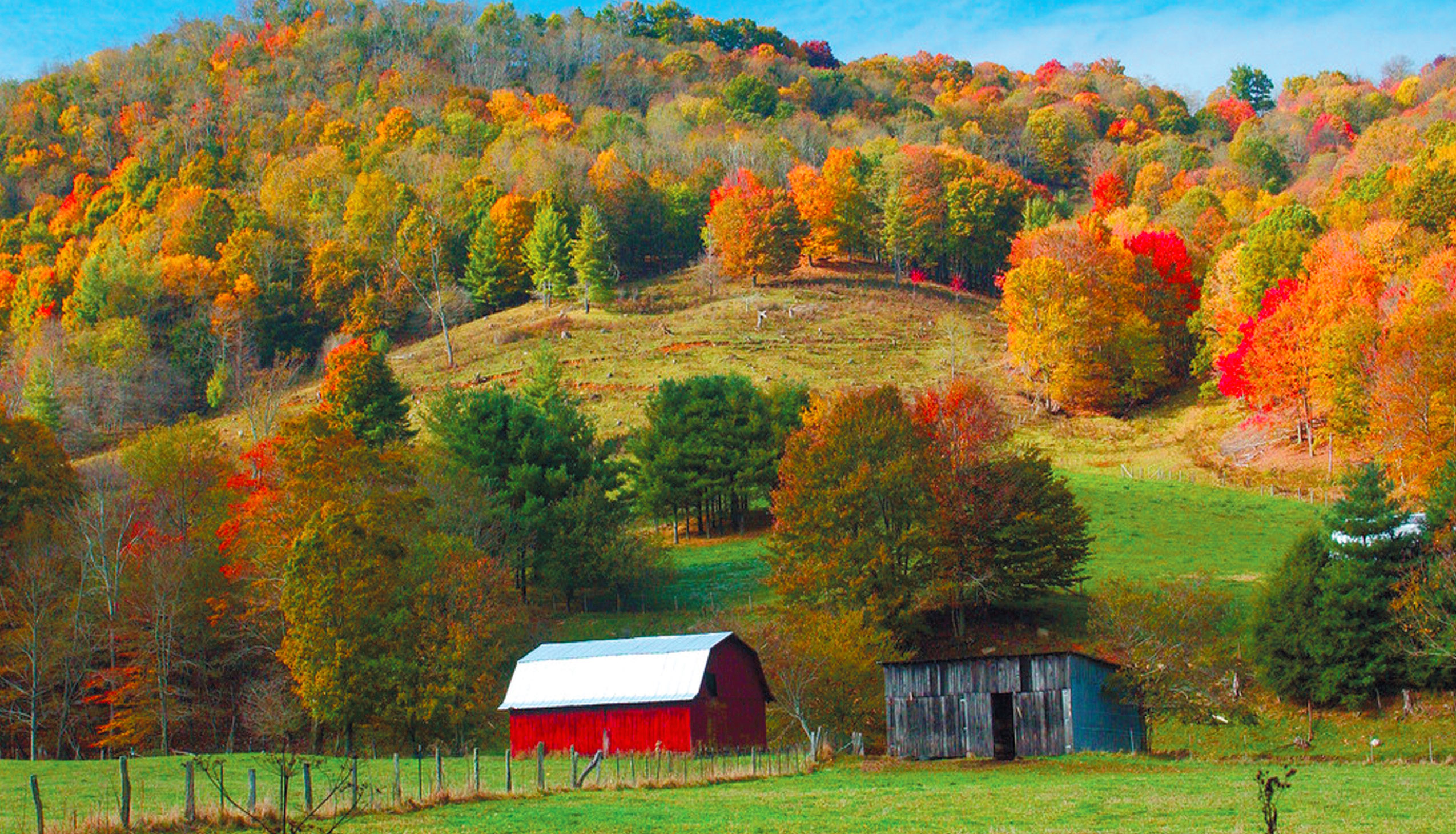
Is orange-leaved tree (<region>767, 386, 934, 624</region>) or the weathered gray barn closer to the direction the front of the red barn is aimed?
the weathered gray barn

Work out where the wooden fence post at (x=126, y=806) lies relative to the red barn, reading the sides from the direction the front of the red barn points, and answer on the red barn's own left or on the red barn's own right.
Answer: on the red barn's own right

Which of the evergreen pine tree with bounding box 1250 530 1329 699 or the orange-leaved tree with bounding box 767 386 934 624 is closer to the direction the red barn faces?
the evergreen pine tree

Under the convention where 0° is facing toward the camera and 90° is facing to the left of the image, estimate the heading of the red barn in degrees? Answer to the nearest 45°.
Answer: approximately 315°

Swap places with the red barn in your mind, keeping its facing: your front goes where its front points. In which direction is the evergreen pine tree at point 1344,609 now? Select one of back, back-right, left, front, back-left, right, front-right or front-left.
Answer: front-left

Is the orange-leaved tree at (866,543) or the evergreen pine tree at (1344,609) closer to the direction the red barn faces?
the evergreen pine tree

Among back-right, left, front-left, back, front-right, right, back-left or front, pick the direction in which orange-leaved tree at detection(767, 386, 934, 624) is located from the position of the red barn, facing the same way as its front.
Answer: left

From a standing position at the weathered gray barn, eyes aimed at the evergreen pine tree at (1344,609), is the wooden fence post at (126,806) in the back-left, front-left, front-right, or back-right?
back-right
